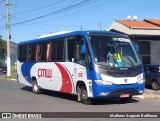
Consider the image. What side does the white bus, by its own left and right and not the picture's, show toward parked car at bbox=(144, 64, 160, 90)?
left

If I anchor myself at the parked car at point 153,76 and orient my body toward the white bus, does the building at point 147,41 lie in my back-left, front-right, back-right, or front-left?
back-right

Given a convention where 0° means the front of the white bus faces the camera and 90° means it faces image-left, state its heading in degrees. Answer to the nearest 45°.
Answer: approximately 315°

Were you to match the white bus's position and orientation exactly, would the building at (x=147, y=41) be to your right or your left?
on your left
